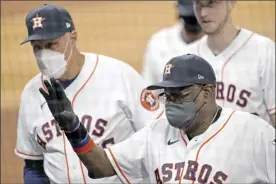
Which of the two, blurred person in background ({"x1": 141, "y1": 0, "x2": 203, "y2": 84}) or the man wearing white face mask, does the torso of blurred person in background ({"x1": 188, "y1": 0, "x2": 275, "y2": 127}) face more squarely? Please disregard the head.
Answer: the man wearing white face mask

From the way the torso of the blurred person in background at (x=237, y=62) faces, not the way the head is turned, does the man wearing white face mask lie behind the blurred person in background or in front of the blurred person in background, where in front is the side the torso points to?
in front

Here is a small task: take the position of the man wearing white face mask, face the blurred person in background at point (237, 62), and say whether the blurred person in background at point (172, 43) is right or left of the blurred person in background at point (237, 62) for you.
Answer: left

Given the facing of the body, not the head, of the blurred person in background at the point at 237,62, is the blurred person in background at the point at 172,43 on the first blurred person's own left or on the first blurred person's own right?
on the first blurred person's own right

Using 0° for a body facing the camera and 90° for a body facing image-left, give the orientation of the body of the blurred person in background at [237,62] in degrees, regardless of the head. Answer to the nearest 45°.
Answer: approximately 45°

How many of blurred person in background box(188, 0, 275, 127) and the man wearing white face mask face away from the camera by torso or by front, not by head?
0

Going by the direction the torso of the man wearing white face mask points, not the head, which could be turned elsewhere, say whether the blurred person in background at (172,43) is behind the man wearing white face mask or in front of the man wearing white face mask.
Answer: behind

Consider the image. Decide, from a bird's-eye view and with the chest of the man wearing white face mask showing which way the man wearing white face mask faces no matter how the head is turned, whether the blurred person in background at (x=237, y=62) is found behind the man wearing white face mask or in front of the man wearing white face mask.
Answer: behind

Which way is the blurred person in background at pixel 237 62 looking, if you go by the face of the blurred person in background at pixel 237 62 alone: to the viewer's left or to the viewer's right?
to the viewer's left

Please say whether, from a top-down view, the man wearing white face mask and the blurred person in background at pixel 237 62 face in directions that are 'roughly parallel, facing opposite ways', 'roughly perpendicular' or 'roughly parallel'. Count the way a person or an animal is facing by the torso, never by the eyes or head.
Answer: roughly parallel

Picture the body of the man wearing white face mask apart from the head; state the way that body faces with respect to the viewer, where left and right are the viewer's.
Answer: facing the viewer and to the left of the viewer
